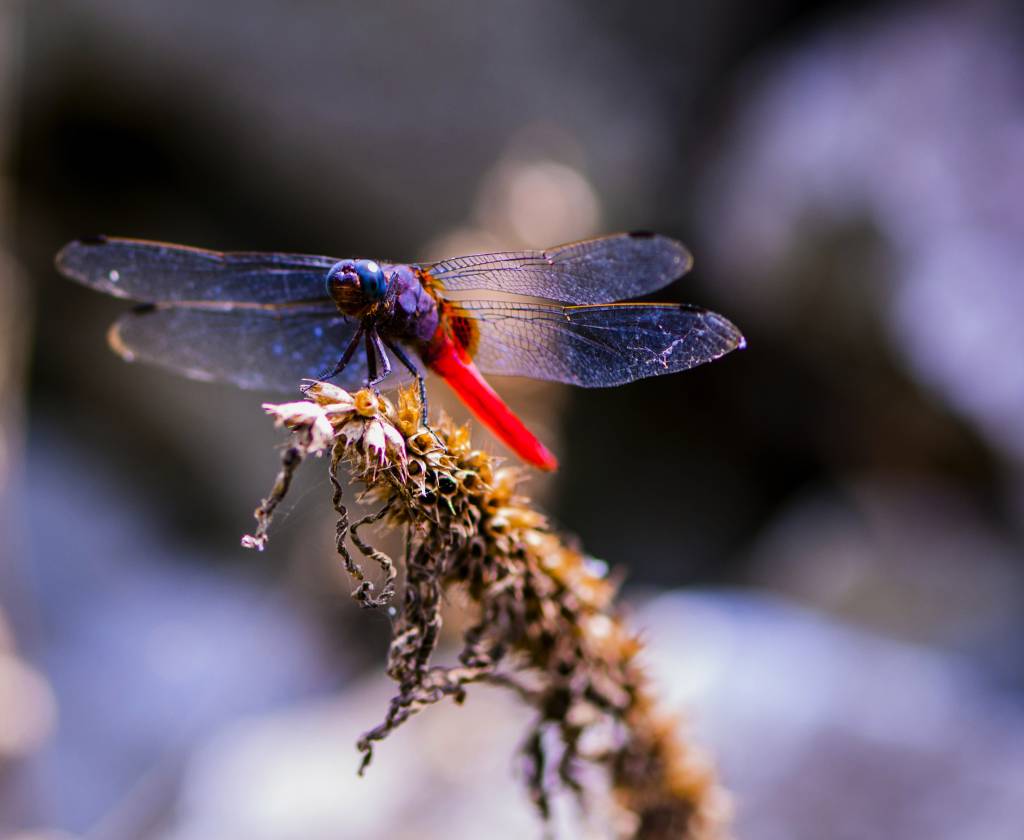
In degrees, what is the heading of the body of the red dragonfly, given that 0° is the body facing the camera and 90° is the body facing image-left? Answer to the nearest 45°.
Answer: approximately 45°
